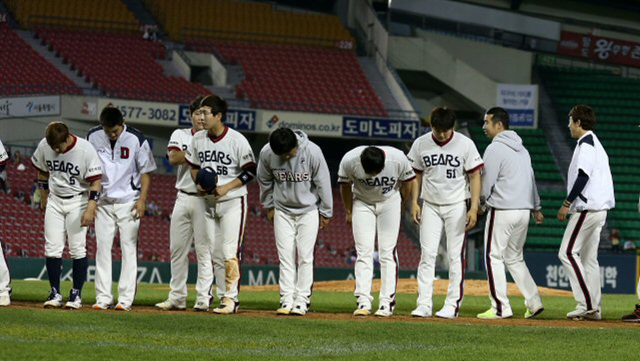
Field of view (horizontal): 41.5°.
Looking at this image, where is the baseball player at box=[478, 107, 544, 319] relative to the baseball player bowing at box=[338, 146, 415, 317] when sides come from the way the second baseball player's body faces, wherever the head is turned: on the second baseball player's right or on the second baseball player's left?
on the second baseball player's left

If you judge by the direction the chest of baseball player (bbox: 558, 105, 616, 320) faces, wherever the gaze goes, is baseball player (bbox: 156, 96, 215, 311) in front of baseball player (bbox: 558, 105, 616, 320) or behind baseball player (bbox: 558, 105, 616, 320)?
in front

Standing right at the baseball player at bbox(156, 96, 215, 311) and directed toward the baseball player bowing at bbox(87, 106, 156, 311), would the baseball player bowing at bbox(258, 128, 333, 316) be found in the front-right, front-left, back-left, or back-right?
back-left

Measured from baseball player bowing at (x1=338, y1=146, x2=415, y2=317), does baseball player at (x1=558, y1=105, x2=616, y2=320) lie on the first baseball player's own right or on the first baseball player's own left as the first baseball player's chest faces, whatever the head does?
on the first baseball player's own left

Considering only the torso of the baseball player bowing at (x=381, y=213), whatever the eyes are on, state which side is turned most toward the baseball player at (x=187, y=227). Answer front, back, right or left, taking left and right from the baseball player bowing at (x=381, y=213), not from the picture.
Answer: right

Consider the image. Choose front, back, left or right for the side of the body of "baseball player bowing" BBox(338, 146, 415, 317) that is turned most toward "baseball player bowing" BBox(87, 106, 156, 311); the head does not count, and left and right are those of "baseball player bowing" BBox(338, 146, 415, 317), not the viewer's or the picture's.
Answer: right

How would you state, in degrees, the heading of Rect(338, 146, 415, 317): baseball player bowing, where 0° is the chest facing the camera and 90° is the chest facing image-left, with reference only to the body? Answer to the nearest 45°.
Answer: approximately 0°

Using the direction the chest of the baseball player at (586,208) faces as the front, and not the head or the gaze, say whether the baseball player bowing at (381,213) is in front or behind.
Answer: in front
